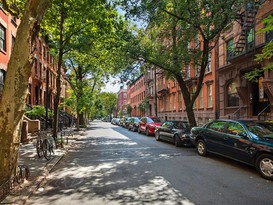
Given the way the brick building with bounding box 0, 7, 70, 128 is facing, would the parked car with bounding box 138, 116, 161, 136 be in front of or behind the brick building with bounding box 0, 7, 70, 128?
in front

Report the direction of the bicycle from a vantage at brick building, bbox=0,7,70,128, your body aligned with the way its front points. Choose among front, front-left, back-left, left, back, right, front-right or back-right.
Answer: front-right

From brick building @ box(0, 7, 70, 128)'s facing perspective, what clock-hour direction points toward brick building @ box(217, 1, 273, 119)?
brick building @ box(217, 1, 273, 119) is roughly at 12 o'clock from brick building @ box(0, 7, 70, 128).

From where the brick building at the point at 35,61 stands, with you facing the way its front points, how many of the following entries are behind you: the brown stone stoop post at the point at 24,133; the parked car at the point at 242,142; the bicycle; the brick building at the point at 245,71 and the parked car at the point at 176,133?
0

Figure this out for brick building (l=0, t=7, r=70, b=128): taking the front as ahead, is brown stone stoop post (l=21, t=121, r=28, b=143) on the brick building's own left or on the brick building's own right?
on the brick building's own right

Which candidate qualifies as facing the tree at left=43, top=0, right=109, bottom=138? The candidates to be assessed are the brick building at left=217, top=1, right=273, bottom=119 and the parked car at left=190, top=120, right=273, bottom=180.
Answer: the brick building

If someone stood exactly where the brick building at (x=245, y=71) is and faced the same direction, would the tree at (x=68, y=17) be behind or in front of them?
in front

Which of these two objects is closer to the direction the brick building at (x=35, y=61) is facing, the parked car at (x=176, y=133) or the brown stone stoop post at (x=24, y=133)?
the parked car

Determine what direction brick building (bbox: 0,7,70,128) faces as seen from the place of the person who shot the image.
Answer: facing the viewer and to the right of the viewer

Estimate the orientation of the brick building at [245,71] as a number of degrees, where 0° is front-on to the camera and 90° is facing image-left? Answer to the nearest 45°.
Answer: approximately 45°

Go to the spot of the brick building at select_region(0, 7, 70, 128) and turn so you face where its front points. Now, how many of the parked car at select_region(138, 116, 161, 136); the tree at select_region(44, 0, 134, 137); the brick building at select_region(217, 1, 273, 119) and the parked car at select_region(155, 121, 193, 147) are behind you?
0

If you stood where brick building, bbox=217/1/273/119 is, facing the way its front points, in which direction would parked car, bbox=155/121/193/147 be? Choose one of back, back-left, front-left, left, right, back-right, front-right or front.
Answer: front

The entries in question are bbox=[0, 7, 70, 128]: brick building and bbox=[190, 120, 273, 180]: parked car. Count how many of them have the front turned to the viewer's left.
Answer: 0

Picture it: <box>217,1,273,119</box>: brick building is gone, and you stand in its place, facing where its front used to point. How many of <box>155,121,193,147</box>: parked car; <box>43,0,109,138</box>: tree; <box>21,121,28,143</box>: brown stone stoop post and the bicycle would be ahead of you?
4

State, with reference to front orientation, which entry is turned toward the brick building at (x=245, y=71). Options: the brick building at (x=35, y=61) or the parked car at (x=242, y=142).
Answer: the brick building at (x=35, y=61)

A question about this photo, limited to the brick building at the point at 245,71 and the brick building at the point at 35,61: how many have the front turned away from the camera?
0

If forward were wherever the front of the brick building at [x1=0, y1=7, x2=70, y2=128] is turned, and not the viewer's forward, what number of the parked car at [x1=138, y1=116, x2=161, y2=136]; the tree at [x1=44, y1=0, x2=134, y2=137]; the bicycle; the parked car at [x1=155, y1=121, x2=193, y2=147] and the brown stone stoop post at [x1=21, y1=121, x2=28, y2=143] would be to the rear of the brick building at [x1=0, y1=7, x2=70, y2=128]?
0
